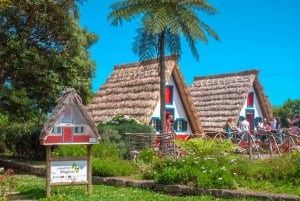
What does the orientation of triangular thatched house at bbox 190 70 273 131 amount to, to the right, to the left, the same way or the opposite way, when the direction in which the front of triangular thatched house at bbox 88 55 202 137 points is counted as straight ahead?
the same way

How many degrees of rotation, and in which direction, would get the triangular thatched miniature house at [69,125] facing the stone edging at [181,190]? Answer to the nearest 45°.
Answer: approximately 90° to its left

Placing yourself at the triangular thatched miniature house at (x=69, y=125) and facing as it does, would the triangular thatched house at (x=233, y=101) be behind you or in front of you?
behind

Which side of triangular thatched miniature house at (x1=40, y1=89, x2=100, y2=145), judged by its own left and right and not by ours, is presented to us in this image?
front

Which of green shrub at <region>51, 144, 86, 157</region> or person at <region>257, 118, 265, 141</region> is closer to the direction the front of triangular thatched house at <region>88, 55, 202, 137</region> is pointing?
the person

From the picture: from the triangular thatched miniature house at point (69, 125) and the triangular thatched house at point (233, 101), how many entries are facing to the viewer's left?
0

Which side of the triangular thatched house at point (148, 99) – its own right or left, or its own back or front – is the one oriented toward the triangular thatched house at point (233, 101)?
left

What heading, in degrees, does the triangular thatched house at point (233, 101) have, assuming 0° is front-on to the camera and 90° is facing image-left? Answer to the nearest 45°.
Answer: approximately 315°

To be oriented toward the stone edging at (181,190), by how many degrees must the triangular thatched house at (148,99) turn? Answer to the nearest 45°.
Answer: approximately 45° to its right

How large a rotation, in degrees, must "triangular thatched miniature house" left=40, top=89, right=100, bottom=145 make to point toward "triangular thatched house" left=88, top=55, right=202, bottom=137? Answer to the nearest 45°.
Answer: approximately 180°

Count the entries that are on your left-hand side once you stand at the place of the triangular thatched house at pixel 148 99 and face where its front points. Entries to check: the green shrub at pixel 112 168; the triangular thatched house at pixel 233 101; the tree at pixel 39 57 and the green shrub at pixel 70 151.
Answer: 1
